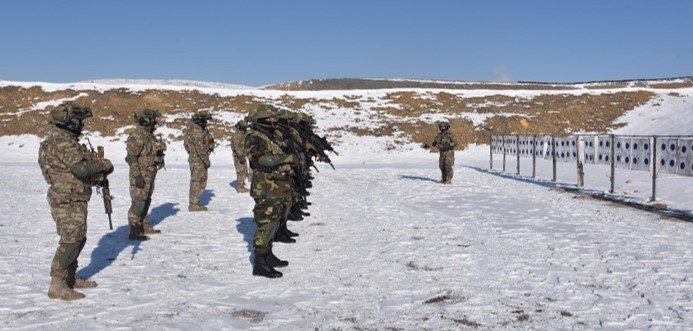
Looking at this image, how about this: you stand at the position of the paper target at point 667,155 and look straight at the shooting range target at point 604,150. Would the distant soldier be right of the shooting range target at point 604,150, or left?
left

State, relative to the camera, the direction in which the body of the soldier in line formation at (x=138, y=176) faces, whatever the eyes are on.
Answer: to the viewer's right

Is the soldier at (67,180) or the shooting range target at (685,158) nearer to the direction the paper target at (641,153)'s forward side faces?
the soldier

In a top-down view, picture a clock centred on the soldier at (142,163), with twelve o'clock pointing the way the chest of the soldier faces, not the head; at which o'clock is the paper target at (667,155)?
The paper target is roughly at 12 o'clock from the soldier.

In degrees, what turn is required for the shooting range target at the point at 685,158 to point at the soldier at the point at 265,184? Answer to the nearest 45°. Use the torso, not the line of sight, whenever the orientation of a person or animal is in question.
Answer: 0° — it already faces them

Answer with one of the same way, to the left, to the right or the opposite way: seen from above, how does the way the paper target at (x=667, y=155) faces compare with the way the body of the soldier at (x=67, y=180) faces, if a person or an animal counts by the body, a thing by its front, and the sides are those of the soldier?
the opposite way

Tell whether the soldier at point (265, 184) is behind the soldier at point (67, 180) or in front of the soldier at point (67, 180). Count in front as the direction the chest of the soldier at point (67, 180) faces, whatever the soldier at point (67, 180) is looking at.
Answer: in front

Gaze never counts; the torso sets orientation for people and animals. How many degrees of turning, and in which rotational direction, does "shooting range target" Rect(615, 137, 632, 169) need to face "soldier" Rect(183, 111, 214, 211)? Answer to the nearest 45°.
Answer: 0° — it already faces them

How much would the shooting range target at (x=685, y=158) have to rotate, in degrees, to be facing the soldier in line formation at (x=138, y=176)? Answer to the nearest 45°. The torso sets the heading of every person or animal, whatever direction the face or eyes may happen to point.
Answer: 0° — it already faces them

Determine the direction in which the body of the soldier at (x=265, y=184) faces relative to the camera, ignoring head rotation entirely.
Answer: to the viewer's right

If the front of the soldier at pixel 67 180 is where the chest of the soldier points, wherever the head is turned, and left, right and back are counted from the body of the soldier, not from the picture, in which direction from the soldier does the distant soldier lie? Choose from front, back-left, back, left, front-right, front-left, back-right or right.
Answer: front-left

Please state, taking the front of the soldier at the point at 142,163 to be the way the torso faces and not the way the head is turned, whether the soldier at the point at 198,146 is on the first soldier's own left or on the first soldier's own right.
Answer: on the first soldier's own left

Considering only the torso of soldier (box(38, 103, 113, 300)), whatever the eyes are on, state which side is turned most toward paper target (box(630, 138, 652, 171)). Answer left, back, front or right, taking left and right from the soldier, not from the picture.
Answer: front

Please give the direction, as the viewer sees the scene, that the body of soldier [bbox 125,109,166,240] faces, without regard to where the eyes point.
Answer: to the viewer's right
